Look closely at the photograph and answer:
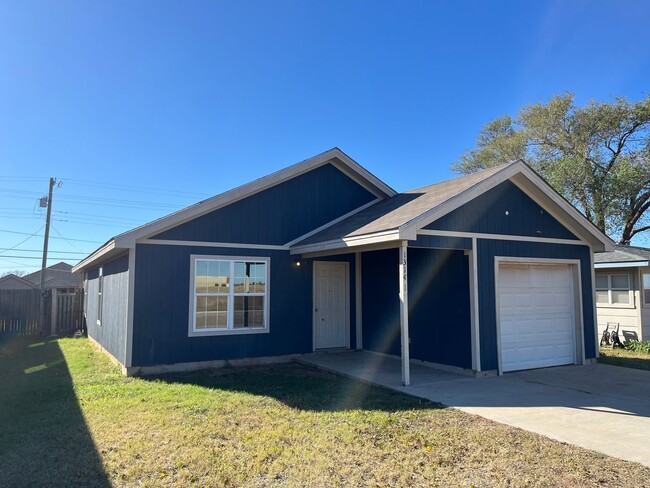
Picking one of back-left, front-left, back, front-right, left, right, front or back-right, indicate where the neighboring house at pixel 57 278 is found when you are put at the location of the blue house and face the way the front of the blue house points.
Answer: back

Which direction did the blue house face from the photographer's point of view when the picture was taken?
facing the viewer and to the right of the viewer

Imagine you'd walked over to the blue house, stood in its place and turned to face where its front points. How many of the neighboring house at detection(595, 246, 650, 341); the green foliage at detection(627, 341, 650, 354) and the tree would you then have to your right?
0

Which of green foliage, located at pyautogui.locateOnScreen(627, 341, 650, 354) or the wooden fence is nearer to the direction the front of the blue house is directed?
the green foliage

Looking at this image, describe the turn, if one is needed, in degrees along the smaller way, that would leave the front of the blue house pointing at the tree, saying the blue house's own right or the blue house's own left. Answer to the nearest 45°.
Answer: approximately 90° to the blue house's own left

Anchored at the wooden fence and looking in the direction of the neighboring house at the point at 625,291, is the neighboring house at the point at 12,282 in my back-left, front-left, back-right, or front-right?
back-left

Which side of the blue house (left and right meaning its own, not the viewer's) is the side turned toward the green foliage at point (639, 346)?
left

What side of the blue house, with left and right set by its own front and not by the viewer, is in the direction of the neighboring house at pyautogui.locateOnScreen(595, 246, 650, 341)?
left

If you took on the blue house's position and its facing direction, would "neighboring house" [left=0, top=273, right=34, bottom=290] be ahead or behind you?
behind

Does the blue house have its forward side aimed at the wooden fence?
no
